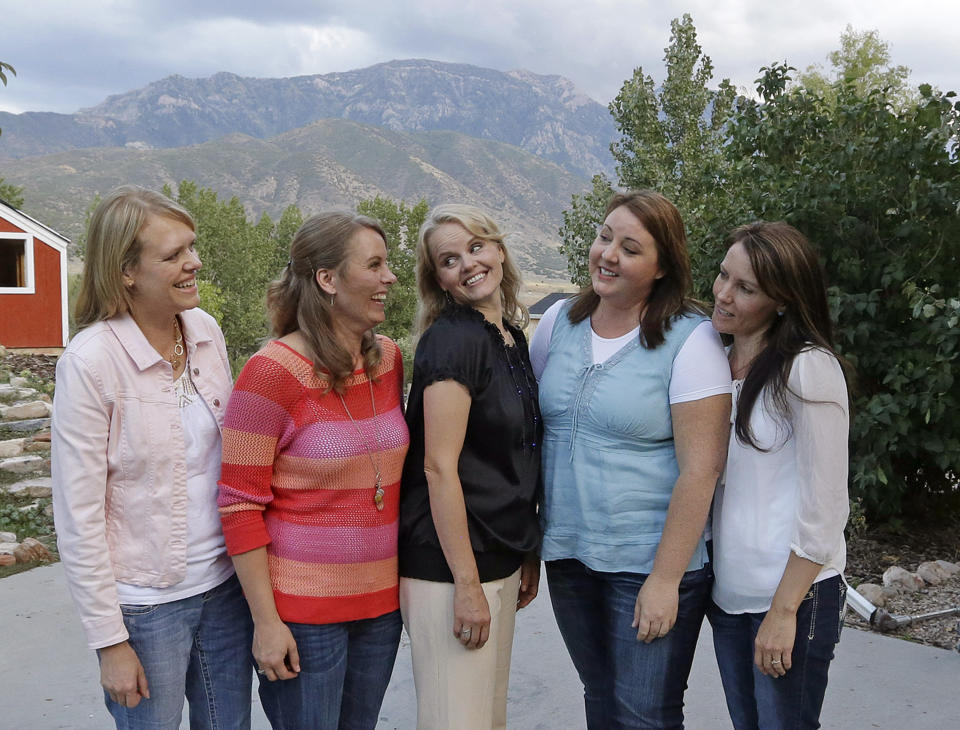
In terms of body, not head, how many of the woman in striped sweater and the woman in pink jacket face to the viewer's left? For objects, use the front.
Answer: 0

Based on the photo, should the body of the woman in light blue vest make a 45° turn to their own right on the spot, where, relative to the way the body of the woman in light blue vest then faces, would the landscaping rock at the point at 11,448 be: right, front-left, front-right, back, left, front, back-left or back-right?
front-right

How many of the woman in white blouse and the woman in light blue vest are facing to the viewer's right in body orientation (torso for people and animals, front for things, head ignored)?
0

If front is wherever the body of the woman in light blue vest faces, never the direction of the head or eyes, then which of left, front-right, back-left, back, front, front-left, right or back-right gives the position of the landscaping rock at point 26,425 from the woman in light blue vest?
right

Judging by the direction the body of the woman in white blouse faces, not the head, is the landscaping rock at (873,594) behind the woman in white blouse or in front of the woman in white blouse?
behind

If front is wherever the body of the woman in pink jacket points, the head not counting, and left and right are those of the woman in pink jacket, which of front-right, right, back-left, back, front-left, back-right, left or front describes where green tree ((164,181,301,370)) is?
back-left

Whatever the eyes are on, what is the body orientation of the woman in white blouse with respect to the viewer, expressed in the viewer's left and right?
facing the viewer and to the left of the viewer

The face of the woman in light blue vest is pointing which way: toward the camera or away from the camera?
toward the camera

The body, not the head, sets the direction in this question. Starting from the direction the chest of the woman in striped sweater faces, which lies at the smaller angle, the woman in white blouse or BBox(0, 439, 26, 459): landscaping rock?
the woman in white blouse

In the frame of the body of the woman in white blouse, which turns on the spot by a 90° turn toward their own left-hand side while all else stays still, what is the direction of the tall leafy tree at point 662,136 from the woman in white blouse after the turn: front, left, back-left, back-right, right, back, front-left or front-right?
back-left

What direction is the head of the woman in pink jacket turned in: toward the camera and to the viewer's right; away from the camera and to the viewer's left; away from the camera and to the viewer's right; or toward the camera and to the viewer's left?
toward the camera and to the viewer's right

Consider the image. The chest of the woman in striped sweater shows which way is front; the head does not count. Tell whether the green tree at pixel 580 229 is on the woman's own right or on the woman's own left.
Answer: on the woman's own left

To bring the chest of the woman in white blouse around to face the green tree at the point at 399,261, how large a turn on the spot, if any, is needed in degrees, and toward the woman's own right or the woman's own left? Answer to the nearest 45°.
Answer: approximately 90° to the woman's own right

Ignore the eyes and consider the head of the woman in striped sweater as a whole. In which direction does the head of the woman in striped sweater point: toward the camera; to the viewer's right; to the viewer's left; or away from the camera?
to the viewer's right

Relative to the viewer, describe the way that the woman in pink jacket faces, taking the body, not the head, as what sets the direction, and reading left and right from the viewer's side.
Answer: facing the viewer and to the right of the viewer

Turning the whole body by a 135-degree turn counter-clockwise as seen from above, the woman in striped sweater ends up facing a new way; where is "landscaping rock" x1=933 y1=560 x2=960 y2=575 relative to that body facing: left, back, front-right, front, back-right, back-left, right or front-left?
front-right

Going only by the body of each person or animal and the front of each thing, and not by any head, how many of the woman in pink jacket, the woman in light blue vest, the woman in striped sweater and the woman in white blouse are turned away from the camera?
0

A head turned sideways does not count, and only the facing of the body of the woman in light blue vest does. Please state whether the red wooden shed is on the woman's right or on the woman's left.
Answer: on the woman's right
